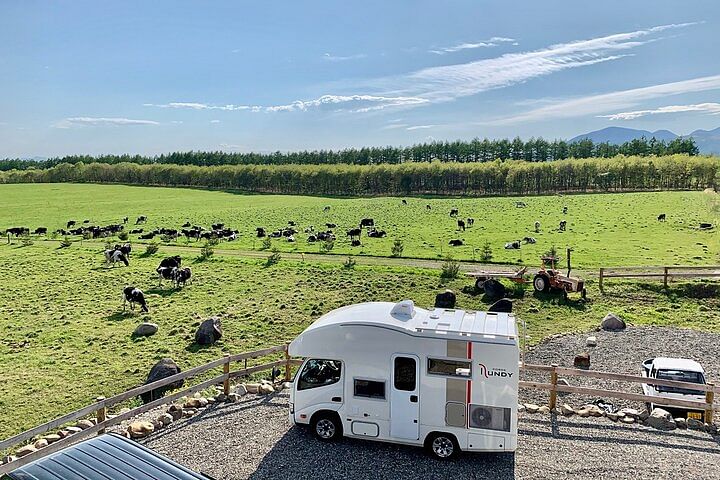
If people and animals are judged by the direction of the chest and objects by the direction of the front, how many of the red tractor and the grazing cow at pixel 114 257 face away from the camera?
0

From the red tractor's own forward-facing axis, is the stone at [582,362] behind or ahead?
ahead

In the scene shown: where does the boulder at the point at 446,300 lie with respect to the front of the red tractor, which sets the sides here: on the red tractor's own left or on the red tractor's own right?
on the red tractor's own right

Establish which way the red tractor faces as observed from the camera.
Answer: facing the viewer and to the right of the viewer

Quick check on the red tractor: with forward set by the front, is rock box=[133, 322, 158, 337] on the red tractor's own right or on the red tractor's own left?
on the red tractor's own right

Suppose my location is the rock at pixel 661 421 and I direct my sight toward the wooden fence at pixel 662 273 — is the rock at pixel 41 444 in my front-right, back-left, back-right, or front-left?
back-left
